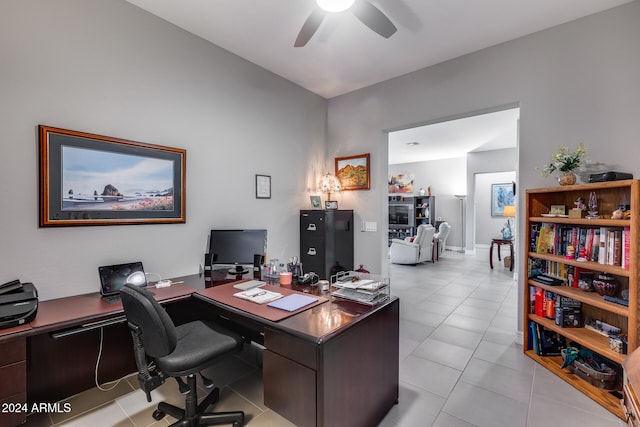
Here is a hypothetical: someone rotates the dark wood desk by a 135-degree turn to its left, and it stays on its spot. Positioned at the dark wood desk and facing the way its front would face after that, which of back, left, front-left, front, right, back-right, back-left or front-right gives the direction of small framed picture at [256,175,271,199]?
left

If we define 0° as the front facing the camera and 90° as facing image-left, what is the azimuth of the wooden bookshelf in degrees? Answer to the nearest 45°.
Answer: approximately 45°

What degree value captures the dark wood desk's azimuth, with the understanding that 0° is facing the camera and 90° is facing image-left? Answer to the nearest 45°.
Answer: approximately 45°

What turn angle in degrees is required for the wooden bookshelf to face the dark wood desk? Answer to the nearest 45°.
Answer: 0° — it already faces it

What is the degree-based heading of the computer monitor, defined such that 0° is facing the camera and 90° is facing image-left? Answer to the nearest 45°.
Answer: approximately 0°

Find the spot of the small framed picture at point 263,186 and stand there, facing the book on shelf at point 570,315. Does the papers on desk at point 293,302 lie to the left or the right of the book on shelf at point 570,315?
right

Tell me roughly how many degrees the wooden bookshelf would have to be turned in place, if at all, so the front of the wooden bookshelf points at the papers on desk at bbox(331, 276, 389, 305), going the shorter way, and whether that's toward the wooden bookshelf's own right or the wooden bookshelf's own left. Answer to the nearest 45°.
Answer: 0° — it already faces it

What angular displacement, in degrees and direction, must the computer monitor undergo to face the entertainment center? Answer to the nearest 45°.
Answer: approximately 135° to its left

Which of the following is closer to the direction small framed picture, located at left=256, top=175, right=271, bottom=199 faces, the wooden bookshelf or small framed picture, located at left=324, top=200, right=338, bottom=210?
the wooden bookshelf

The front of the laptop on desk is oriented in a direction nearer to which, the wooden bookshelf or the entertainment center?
the wooden bookshelf

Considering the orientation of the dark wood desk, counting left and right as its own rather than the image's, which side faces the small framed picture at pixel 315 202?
back

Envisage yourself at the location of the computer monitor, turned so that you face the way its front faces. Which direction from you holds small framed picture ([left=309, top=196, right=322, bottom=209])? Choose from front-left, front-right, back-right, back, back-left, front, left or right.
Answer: back-left

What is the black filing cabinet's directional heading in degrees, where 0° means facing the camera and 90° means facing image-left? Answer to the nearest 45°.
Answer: approximately 45°

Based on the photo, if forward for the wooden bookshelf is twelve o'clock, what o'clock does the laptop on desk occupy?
The laptop on desk is roughly at 12 o'clock from the wooden bookshelf.
